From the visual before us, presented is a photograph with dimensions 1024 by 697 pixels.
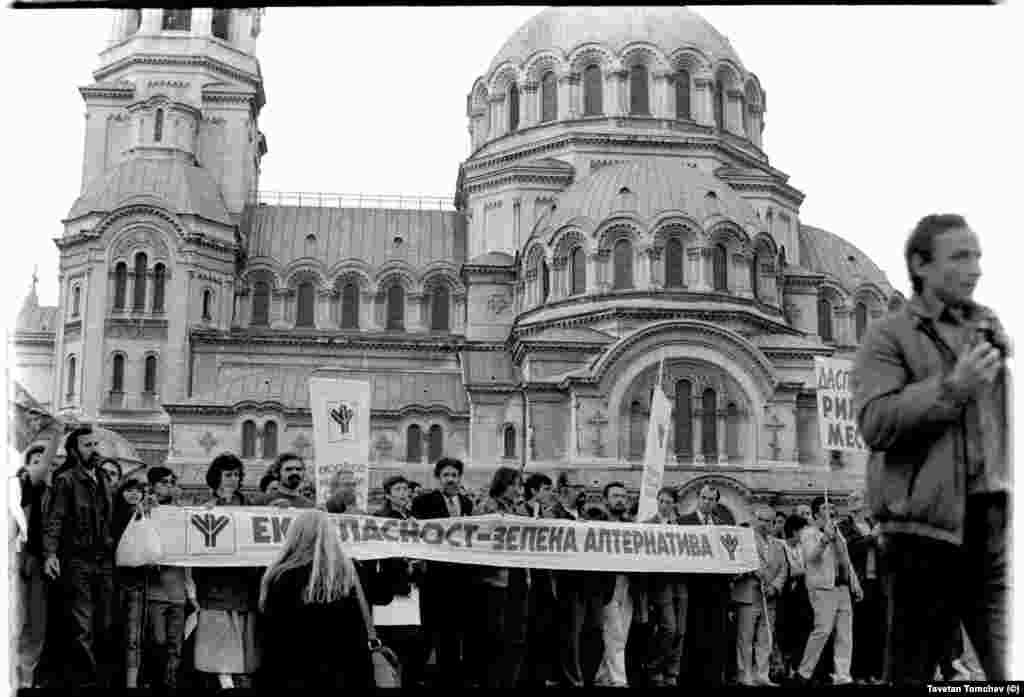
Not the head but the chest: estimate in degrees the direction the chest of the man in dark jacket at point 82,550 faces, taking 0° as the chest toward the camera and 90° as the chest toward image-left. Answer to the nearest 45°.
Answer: approximately 315°

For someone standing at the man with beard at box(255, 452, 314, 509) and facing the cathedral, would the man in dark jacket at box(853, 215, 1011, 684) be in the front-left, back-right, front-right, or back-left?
back-right

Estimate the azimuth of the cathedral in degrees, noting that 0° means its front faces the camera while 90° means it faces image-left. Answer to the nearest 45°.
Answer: approximately 90°

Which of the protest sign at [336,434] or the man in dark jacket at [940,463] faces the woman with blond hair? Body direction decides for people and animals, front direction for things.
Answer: the protest sign

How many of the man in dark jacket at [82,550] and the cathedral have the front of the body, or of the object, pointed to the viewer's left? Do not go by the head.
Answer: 1

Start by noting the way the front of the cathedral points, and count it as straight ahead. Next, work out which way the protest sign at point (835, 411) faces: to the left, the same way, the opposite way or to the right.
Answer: to the left

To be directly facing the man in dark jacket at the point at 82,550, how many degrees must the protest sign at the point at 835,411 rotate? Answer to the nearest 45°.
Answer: approximately 45° to its right

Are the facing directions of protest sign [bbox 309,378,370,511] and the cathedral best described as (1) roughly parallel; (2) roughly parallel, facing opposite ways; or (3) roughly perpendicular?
roughly perpendicular

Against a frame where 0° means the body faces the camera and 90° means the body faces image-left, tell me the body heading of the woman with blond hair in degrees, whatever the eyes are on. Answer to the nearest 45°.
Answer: approximately 180°

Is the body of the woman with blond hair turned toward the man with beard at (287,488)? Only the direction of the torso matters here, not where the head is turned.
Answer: yes

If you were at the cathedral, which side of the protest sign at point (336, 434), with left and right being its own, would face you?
back

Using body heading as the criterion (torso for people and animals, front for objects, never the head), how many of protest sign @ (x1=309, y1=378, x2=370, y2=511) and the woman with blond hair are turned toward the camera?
1

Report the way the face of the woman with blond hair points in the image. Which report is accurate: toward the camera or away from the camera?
away from the camera

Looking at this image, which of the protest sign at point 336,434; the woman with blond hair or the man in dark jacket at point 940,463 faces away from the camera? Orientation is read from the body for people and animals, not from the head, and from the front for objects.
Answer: the woman with blond hair
